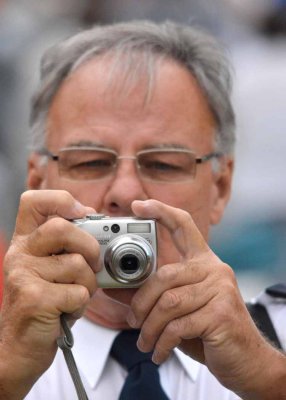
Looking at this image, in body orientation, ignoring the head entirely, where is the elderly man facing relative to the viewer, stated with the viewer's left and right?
facing the viewer

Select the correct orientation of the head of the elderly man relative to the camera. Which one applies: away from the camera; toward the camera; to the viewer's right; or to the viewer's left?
toward the camera
